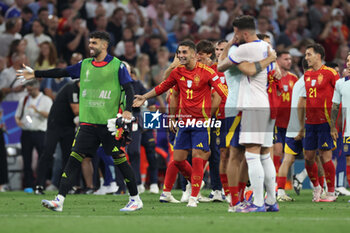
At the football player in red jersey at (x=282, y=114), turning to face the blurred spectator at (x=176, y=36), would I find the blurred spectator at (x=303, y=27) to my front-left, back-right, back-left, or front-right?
front-right

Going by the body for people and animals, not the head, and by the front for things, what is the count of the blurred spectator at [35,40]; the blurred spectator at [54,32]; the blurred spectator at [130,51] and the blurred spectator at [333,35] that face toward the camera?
4

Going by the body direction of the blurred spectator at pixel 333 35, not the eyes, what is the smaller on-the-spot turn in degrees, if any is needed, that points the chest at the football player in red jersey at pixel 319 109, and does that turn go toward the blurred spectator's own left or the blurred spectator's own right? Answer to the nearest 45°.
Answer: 0° — they already face them

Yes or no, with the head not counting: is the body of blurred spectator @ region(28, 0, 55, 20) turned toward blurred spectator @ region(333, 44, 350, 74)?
no

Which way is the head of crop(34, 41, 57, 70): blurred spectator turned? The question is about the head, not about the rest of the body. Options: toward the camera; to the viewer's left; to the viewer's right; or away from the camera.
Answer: toward the camera

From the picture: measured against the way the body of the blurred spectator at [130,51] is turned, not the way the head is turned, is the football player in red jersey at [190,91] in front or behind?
in front

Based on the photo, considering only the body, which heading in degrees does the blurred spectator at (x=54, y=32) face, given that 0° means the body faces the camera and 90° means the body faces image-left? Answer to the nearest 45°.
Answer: approximately 0°

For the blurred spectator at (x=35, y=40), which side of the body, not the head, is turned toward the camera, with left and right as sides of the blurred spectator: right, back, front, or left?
front

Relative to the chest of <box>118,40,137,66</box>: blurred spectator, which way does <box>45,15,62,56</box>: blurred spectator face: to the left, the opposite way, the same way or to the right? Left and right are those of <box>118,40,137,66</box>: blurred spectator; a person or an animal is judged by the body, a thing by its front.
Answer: the same way

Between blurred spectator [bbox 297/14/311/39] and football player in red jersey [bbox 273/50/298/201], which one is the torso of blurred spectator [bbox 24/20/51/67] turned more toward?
the football player in red jersey

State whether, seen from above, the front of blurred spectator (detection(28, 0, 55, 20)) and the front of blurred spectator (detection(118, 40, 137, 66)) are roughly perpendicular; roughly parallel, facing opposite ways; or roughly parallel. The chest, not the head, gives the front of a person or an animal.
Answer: roughly parallel

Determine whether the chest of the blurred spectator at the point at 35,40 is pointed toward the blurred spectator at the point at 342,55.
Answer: no

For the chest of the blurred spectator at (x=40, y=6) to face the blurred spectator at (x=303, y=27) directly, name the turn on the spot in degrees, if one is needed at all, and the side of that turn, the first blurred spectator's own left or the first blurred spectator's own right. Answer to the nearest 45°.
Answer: approximately 90° to the first blurred spectator's own left

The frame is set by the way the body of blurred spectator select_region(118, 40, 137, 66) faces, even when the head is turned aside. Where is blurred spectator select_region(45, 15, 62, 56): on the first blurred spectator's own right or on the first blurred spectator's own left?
on the first blurred spectator's own right

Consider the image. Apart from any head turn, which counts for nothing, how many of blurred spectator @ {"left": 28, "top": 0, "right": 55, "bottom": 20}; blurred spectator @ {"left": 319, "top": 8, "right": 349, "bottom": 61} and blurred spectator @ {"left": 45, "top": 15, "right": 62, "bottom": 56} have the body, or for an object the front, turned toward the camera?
3
